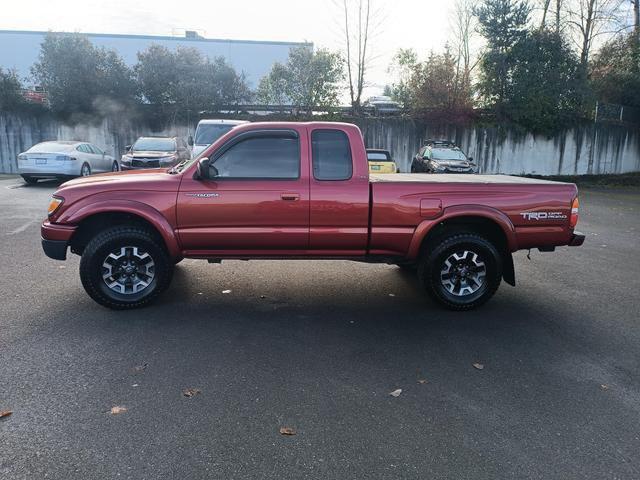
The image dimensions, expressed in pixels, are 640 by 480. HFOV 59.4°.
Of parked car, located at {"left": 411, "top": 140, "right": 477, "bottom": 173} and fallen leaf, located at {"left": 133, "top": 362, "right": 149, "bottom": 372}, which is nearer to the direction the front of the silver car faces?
the parked car

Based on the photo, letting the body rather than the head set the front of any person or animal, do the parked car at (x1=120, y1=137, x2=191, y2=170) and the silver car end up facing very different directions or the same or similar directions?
very different directions

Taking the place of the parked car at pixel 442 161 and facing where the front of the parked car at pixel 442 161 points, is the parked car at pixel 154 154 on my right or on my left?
on my right

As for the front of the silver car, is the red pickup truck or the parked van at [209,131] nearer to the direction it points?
the parked van

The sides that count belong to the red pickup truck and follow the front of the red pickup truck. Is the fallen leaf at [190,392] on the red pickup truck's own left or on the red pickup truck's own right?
on the red pickup truck's own left

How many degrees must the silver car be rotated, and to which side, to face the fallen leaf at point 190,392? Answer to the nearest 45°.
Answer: approximately 135° to its right

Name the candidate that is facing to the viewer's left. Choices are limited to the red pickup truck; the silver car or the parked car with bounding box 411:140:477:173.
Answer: the red pickup truck

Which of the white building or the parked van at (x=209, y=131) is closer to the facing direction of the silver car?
the white building

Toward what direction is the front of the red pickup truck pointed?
to the viewer's left

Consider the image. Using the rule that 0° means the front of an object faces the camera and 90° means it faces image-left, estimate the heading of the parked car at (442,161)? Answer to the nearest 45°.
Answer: approximately 315°

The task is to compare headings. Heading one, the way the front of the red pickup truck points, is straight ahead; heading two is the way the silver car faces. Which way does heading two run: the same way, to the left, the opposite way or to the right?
to the right

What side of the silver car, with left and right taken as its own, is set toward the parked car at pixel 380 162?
right

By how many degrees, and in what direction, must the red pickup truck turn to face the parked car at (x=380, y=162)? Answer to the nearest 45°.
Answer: approximately 90° to its right
